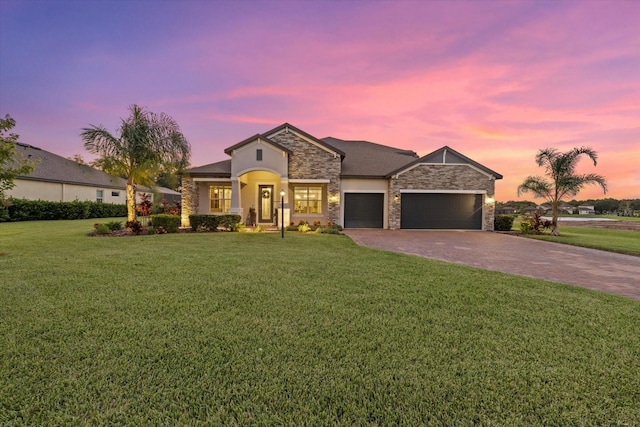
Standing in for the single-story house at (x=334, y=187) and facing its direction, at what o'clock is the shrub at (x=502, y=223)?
The shrub is roughly at 9 o'clock from the single-story house.

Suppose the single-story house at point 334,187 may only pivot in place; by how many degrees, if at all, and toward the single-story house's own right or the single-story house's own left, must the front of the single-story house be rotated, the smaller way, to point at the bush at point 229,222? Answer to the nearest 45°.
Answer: approximately 45° to the single-story house's own right

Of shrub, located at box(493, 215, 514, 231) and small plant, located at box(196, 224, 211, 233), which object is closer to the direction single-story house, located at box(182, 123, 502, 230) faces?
the small plant

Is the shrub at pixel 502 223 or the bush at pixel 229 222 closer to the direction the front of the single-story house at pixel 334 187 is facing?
the bush

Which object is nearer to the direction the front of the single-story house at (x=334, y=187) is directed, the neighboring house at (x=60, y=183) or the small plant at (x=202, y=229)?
the small plant

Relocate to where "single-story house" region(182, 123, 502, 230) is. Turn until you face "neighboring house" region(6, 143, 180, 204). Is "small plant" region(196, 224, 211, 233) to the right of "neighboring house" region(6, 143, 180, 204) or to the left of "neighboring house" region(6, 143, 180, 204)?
left

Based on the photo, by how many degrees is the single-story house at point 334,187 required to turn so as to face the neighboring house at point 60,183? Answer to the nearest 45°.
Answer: approximately 90° to its right

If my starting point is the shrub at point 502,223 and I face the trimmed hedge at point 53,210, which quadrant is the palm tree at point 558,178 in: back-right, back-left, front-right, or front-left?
back-left

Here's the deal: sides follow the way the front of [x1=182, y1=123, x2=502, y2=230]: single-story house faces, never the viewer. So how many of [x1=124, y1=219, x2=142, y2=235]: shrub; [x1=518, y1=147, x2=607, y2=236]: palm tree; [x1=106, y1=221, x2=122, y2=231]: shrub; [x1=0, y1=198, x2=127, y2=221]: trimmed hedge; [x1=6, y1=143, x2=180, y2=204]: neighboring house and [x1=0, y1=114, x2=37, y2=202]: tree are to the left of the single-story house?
1

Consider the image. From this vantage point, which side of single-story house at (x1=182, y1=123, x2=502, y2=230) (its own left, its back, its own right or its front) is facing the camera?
front

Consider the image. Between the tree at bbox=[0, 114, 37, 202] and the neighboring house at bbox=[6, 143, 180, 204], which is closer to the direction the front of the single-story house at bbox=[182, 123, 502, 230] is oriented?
the tree

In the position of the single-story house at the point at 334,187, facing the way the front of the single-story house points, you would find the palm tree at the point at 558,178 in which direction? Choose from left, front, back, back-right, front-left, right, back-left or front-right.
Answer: left
